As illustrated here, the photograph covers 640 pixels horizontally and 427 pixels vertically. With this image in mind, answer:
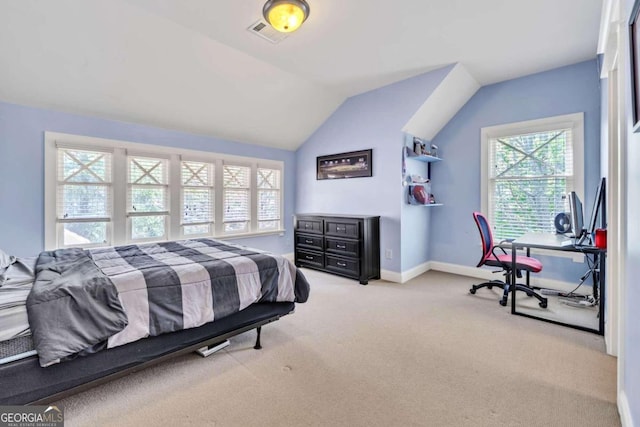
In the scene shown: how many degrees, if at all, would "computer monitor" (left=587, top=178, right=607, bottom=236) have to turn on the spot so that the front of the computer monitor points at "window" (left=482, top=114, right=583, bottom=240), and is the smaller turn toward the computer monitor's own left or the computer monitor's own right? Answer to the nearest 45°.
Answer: approximately 45° to the computer monitor's own right

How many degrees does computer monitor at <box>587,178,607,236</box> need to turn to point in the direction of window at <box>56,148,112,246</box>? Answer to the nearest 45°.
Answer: approximately 45° to its left

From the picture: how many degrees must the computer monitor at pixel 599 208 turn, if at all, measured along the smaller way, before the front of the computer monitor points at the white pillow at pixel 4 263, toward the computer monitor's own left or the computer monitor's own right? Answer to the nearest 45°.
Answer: approximately 45° to the computer monitor's own left

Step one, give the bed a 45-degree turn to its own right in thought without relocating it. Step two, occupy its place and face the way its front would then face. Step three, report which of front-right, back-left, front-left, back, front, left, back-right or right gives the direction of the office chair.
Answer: front

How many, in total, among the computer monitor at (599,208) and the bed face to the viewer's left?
1

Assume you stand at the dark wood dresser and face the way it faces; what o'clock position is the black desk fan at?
The black desk fan is roughly at 8 o'clock from the dark wood dresser.

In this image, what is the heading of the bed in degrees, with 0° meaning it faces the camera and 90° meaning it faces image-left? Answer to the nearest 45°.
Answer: approximately 225°

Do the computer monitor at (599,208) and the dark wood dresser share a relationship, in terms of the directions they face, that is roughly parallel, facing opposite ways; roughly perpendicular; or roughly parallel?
roughly perpendicular

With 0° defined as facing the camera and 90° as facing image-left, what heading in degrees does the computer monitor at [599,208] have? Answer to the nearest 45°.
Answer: approximately 90°

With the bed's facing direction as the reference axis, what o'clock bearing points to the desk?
The desk is roughly at 2 o'clock from the bed.
